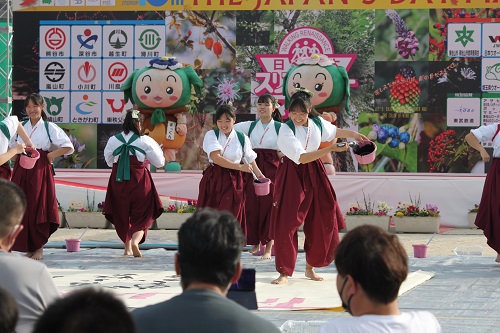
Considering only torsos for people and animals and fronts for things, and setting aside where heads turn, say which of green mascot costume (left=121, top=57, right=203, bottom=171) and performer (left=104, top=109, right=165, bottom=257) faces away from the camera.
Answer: the performer

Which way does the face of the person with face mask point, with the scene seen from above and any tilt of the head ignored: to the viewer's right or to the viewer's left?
to the viewer's left

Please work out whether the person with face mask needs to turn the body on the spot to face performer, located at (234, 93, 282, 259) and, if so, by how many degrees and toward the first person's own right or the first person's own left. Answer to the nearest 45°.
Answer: approximately 45° to the first person's own right

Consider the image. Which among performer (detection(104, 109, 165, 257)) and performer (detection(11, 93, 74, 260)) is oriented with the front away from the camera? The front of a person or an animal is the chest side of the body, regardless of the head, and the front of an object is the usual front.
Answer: performer (detection(104, 109, 165, 257))

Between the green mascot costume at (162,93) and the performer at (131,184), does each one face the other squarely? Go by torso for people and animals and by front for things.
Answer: yes

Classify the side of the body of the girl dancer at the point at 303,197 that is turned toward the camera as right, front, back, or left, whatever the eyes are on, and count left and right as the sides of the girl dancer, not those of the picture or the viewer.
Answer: front

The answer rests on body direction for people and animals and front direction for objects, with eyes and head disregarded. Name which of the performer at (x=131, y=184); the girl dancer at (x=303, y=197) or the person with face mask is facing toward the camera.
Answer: the girl dancer

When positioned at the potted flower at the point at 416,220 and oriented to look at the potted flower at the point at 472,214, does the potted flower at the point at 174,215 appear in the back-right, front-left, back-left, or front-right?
back-left

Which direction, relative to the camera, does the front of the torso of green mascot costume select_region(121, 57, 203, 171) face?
toward the camera
